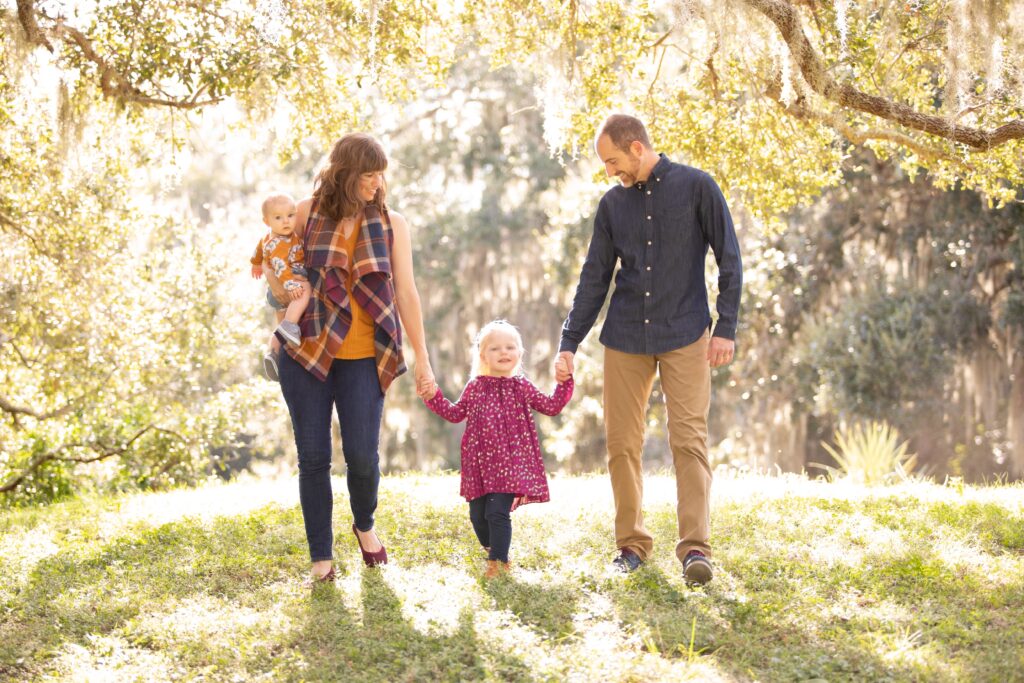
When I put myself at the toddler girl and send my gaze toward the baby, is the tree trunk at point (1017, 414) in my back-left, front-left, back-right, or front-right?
back-right

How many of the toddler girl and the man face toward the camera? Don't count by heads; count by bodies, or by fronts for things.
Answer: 2

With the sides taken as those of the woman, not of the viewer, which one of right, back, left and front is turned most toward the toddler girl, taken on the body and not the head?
left

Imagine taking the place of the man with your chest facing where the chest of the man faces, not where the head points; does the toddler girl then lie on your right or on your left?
on your right

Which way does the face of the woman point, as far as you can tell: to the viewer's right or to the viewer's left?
to the viewer's right

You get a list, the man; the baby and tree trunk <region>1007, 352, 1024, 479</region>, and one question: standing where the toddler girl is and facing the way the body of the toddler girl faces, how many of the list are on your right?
1

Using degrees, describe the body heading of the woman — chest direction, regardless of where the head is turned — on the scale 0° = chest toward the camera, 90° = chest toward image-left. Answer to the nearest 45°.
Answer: approximately 0°

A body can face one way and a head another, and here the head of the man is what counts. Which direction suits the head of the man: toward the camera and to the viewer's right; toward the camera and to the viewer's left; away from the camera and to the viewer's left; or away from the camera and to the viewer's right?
toward the camera and to the viewer's left
